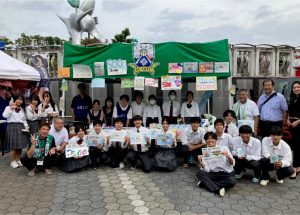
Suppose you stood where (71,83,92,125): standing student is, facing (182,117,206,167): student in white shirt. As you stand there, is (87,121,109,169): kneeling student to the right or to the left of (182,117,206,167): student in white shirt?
right

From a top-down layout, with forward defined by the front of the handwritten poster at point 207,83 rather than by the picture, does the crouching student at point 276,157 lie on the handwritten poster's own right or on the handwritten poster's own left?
on the handwritten poster's own left

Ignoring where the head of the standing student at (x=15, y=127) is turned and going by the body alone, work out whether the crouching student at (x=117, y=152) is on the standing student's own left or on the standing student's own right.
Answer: on the standing student's own left

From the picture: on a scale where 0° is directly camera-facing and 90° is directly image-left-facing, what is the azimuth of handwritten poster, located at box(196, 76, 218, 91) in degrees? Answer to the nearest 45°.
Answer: approximately 0°

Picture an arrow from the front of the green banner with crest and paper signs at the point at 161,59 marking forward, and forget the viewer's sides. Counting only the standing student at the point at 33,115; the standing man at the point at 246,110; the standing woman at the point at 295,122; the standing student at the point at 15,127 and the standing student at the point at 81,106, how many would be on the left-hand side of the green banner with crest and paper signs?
2

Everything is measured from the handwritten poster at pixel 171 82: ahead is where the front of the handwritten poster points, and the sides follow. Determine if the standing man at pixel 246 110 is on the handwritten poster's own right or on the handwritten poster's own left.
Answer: on the handwritten poster's own left

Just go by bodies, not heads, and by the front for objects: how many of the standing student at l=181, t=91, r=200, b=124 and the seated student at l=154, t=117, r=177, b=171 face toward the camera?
2

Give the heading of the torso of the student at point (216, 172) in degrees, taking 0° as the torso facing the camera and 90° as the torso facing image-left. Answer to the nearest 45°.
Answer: approximately 0°

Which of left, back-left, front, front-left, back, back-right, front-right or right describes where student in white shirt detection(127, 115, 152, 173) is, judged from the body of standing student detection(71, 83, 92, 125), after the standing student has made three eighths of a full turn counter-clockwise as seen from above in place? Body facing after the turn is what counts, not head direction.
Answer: right
